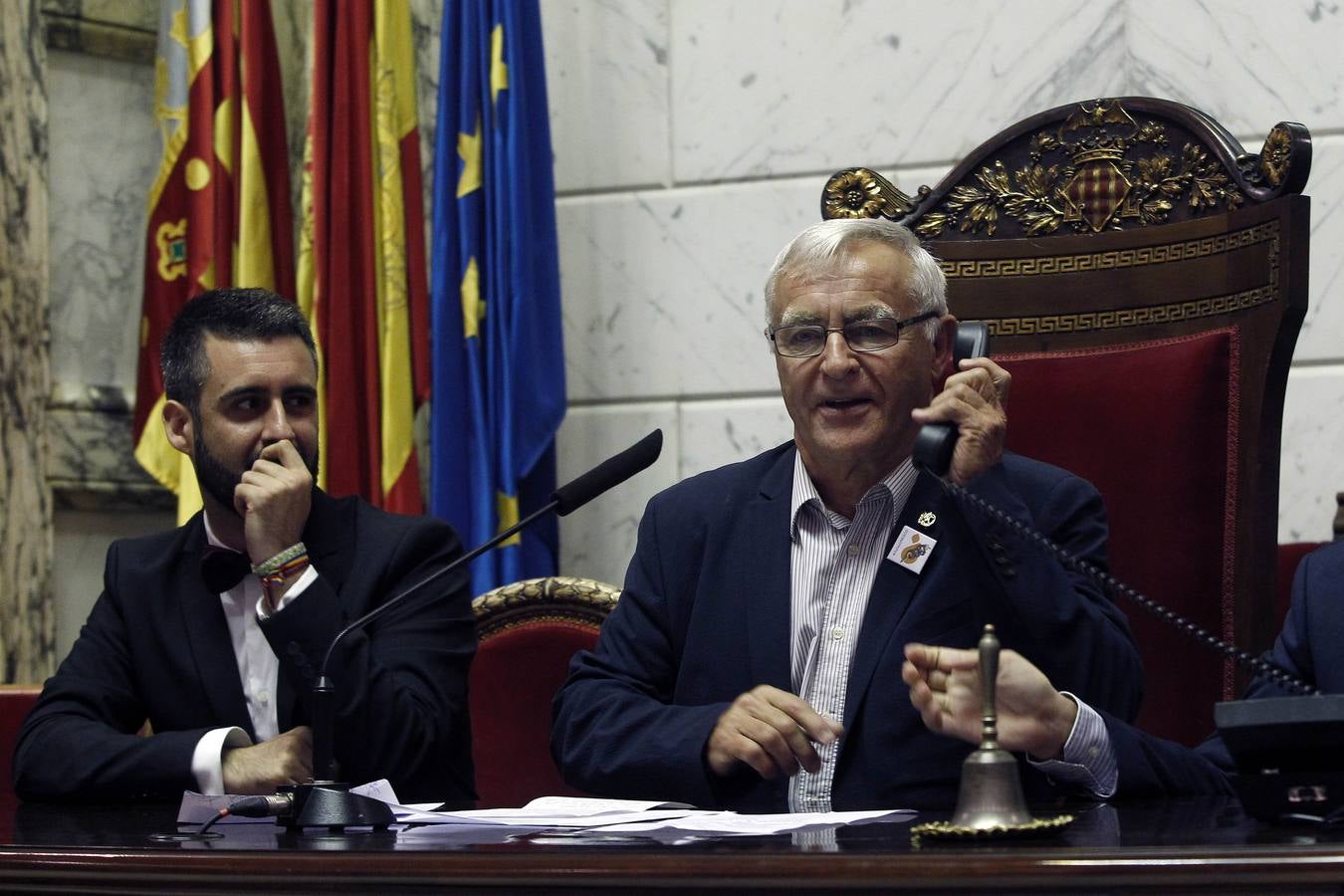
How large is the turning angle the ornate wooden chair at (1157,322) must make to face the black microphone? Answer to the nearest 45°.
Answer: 0° — it already faces it

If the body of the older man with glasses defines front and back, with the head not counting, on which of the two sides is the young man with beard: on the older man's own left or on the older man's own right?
on the older man's own right

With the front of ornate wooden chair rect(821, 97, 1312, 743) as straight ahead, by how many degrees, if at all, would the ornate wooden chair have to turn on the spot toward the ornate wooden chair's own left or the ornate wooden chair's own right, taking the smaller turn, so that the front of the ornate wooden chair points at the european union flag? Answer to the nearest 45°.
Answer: approximately 90° to the ornate wooden chair's own right

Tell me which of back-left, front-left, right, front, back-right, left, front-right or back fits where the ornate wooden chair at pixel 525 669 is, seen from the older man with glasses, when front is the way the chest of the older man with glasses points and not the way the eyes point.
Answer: back-right

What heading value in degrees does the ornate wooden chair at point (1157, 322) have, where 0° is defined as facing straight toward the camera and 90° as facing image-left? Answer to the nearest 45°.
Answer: approximately 45°

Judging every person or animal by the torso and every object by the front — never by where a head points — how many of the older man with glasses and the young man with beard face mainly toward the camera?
2

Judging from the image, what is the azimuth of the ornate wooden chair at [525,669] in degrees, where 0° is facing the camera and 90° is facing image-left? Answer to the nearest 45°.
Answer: approximately 0°

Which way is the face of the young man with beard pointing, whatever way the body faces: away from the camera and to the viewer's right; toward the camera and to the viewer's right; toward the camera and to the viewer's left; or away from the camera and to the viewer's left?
toward the camera and to the viewer's right

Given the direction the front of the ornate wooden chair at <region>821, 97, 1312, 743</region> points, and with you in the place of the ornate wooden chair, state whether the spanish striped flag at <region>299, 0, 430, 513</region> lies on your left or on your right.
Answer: on your right
